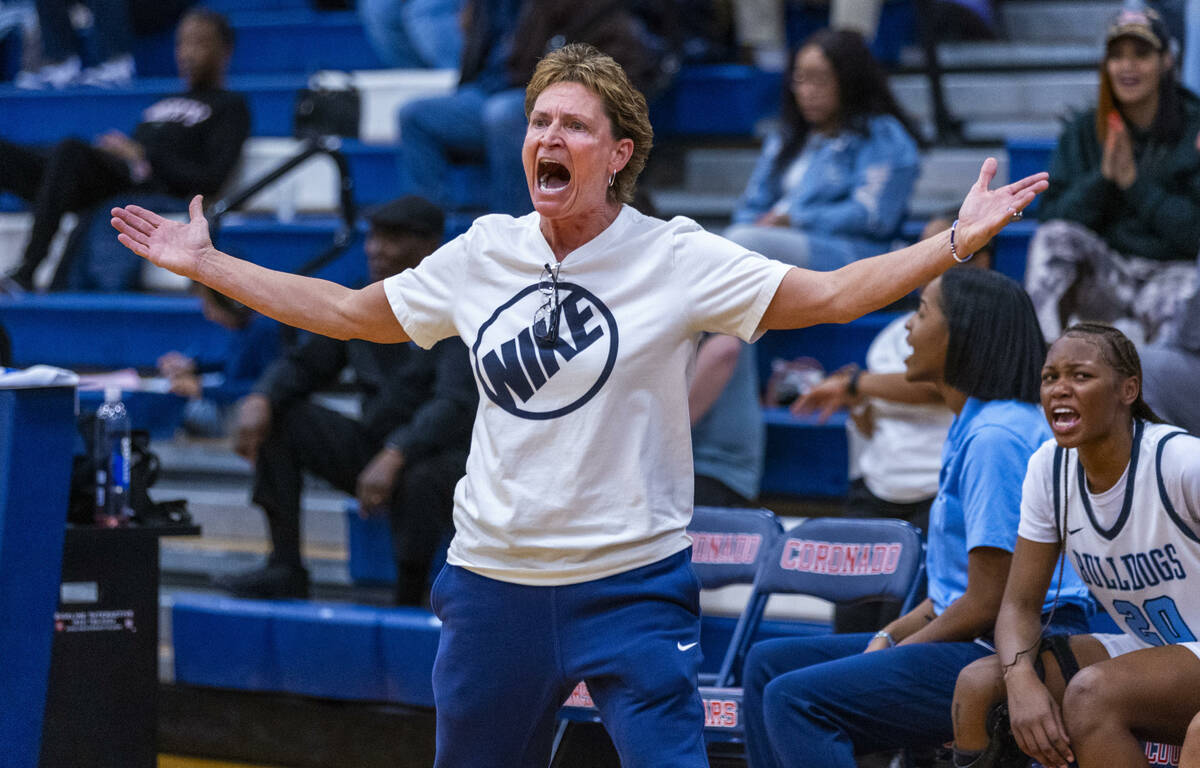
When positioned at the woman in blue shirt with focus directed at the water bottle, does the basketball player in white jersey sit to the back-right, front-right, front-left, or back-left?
back-left

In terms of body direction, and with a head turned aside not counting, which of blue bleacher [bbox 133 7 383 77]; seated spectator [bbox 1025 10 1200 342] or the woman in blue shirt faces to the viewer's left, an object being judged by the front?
the woman in blue shirt

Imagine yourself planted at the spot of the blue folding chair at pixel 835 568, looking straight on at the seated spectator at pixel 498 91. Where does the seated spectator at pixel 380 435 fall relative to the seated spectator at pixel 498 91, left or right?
left

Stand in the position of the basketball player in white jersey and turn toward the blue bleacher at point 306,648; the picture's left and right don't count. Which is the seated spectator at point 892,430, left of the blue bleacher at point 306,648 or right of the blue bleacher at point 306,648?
right

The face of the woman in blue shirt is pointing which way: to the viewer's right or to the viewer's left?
to the viewer's left

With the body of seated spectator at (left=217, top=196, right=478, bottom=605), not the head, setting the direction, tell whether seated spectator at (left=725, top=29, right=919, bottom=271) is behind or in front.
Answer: behind
